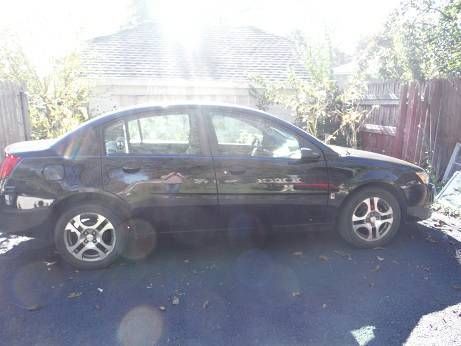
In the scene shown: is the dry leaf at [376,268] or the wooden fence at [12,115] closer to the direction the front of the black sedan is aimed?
the dry leaf

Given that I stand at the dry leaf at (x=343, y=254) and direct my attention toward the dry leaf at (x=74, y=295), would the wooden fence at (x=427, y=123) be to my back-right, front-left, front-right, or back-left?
back-right

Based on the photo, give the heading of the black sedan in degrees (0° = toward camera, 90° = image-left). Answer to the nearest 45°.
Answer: approximately 270°

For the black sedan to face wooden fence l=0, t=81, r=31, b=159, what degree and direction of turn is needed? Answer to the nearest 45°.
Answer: approximately 135° to its left

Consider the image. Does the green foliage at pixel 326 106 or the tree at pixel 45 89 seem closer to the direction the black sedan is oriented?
the green foliage

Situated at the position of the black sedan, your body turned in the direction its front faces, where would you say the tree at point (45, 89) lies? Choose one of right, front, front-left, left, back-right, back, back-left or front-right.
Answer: back-left

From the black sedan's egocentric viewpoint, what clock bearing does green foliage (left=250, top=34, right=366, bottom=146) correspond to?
The green foliage is roughly at 10 o'clock from the black sedan.

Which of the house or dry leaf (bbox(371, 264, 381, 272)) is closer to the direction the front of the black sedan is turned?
the dry leaf

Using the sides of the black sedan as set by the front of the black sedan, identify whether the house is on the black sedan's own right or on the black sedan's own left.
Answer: on the black sedan's own left
